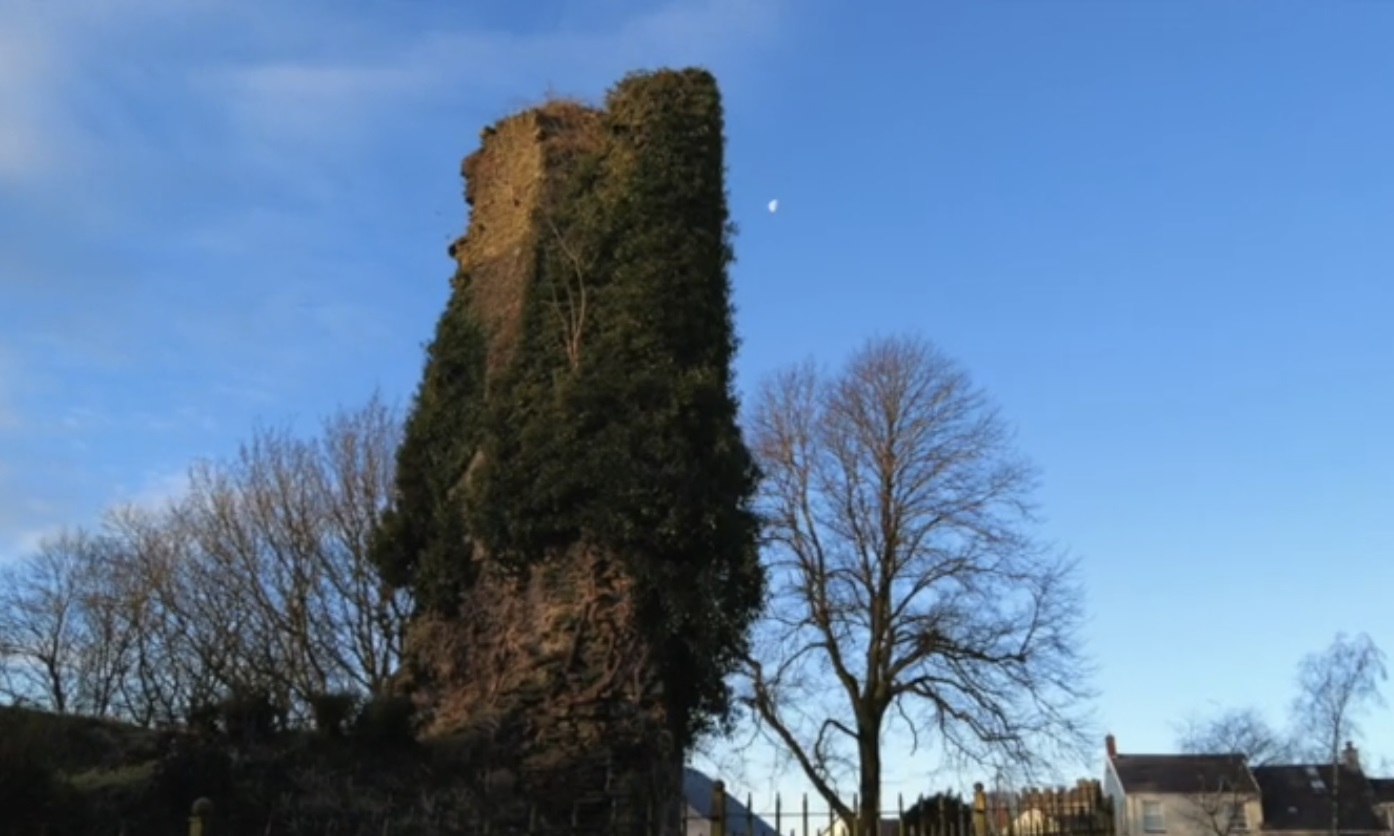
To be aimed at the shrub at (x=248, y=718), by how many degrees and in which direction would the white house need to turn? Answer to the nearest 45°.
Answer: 0° — it already faces it

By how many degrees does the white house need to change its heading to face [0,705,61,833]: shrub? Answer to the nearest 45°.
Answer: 0° — it already faces it

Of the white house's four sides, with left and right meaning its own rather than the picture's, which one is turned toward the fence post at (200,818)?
front

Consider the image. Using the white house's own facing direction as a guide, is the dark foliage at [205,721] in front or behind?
in front

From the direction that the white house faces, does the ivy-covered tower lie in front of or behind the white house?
in front

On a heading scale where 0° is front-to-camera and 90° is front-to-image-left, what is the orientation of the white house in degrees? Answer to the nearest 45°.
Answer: approximately 0°

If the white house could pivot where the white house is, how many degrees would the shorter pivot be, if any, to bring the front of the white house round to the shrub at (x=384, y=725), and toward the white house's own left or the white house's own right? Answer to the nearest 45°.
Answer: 0° — it already faces it
